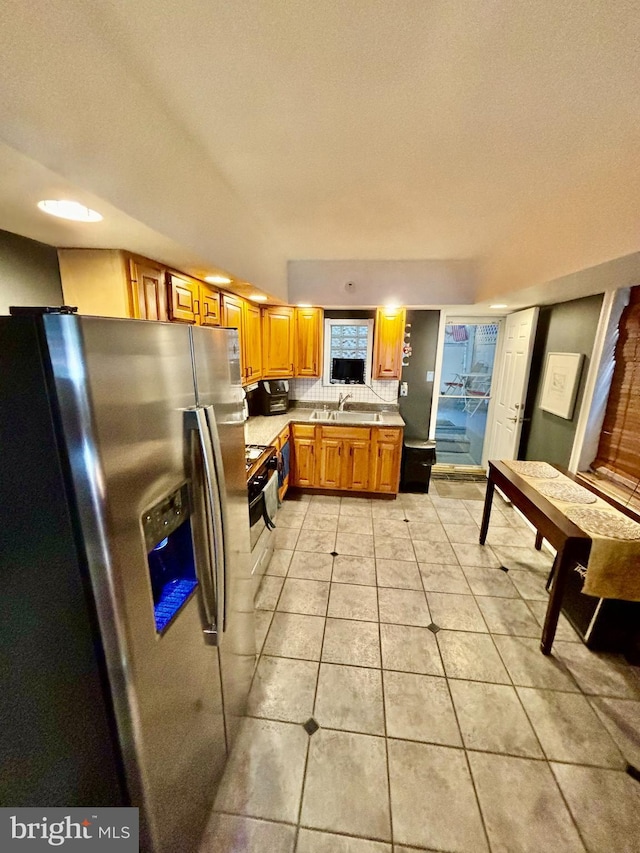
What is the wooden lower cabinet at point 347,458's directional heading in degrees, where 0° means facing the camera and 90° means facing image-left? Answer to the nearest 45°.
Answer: approximately 0°

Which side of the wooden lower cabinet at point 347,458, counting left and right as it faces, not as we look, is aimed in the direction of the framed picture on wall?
left

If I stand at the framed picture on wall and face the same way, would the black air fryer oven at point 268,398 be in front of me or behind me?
in front

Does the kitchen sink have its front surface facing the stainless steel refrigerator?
yes

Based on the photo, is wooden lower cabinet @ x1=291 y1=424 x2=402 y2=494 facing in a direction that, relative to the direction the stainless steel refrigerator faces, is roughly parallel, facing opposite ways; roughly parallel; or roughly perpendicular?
roughly perpendicular

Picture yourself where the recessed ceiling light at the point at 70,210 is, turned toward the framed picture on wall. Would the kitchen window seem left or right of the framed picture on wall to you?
left

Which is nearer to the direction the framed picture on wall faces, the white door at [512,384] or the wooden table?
the wooden table

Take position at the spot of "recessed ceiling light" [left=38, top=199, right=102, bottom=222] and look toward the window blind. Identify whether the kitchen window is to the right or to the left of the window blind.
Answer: left

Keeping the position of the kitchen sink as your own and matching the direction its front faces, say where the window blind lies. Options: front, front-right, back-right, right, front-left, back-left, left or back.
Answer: front-left

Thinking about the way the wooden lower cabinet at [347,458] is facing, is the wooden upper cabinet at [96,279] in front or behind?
in front

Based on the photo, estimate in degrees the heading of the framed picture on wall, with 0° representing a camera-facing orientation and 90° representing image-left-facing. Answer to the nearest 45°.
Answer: approximately 45°
